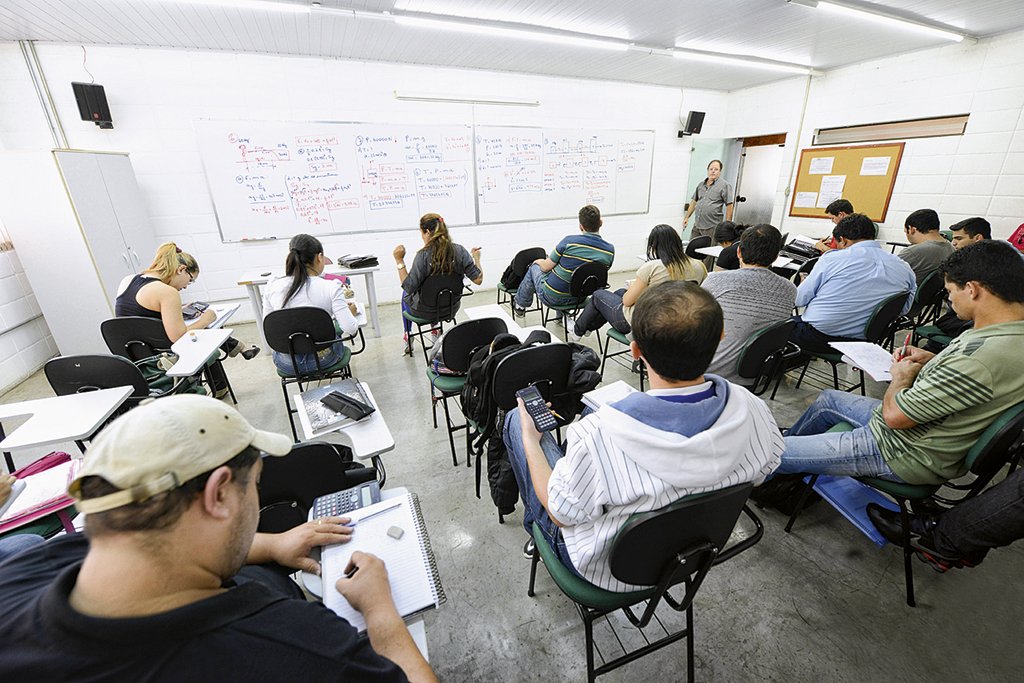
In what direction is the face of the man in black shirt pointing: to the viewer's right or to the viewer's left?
to the viewer's right

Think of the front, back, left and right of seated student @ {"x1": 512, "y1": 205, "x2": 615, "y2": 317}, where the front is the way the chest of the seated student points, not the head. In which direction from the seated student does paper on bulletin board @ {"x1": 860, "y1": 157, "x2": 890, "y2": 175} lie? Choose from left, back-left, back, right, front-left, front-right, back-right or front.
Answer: right

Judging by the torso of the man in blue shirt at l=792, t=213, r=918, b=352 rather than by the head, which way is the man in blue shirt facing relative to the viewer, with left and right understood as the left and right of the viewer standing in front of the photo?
facing away from the viewer and to the left of the viewer

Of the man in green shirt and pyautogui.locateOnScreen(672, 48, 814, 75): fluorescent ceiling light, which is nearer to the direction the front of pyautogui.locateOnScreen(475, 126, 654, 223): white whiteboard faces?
the man in green shirt

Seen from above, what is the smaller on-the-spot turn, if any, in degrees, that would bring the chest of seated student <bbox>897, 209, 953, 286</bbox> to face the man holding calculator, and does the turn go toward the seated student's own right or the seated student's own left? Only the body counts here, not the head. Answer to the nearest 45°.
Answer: approximately 135° to the seated student's own left

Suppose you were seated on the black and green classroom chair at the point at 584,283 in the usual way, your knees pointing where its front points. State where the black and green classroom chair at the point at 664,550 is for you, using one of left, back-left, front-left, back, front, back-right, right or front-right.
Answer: back-left

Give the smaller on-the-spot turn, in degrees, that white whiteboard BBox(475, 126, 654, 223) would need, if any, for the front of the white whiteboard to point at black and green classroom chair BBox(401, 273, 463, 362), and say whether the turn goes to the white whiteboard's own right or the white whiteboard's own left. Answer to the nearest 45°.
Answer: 0° — it already faces it

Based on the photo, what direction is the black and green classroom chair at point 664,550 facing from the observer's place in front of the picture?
facing away from the viewer and to the left of the viewer

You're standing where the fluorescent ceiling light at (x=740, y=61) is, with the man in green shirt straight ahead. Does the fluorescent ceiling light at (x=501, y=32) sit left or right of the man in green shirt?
right

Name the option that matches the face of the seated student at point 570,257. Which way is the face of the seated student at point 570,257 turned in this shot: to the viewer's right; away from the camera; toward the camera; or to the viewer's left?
away from the camera

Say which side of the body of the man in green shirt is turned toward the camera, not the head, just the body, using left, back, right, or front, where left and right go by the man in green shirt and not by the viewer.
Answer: left

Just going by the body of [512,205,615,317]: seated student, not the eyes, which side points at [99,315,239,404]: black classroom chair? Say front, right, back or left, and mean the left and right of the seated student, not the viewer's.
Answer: left
